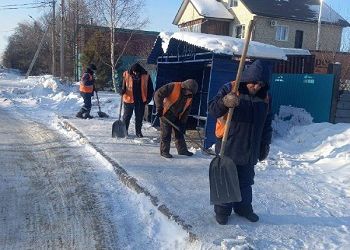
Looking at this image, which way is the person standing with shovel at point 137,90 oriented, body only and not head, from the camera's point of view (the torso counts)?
toward the camera

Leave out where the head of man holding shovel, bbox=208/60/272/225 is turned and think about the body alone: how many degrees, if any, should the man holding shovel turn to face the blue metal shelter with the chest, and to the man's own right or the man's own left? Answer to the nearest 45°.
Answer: approximately 180°

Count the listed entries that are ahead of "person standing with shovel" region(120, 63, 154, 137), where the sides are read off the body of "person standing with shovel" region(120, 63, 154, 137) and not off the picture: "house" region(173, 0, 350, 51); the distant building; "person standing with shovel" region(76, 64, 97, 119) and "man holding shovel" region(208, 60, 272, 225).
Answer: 1

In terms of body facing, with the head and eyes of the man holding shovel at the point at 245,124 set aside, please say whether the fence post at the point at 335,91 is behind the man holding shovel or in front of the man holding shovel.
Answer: behind

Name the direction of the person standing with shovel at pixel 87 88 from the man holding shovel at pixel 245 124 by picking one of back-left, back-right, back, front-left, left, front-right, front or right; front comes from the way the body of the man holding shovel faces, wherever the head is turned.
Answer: back-right

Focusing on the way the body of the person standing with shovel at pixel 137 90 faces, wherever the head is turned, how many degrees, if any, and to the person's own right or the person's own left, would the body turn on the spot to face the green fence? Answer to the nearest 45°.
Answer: approximately 90° to the person's own left
